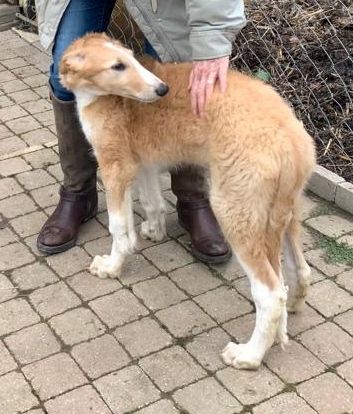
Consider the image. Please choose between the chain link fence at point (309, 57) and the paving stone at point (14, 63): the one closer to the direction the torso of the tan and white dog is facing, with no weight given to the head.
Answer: the paving stone

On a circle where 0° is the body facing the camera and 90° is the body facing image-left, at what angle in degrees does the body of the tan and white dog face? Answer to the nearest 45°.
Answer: approximately 135°

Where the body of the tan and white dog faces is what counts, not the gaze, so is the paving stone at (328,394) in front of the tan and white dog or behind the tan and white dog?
behind

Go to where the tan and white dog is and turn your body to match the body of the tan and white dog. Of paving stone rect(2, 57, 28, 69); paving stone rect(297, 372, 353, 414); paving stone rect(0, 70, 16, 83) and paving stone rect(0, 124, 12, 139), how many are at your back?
1

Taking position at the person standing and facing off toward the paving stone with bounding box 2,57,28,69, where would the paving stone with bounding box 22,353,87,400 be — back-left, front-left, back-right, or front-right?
back-left

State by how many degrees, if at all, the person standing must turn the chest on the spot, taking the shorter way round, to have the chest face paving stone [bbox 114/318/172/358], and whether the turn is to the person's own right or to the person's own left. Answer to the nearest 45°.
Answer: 0° — they already face it

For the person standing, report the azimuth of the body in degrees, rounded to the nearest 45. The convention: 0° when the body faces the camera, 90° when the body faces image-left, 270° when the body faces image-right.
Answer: approximately 0°
